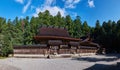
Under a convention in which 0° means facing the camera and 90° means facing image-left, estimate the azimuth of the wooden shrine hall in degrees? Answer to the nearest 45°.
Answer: approximately 0°
